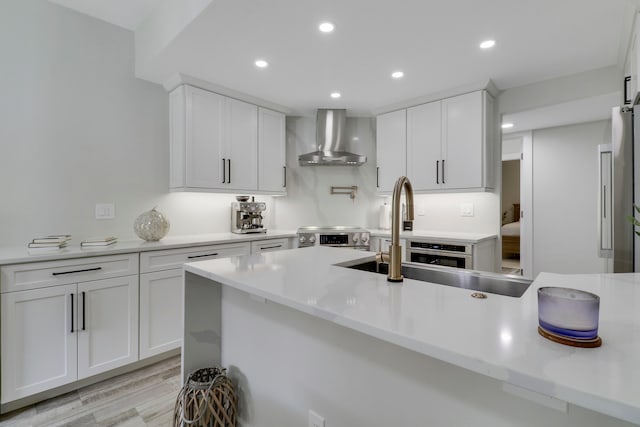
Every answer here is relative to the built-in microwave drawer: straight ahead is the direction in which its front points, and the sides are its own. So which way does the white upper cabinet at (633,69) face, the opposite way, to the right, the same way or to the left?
to the right

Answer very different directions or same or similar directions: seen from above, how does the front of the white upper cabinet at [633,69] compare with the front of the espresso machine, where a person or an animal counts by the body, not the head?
very different directions

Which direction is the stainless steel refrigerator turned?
to the viewer's left

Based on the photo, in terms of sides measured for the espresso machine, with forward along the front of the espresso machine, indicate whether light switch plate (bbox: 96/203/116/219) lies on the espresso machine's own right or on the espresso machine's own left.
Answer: on the espresso machine's own right

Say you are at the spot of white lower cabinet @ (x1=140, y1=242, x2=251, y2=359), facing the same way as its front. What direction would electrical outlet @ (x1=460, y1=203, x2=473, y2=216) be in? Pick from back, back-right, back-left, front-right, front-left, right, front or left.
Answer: front-left

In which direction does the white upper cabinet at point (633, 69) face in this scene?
to the viewer's left

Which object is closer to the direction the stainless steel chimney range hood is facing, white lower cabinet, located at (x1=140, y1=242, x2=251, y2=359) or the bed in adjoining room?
the white lower cabinet

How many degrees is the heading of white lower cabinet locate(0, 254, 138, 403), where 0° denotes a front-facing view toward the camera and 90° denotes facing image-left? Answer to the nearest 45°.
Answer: approximately 315°
